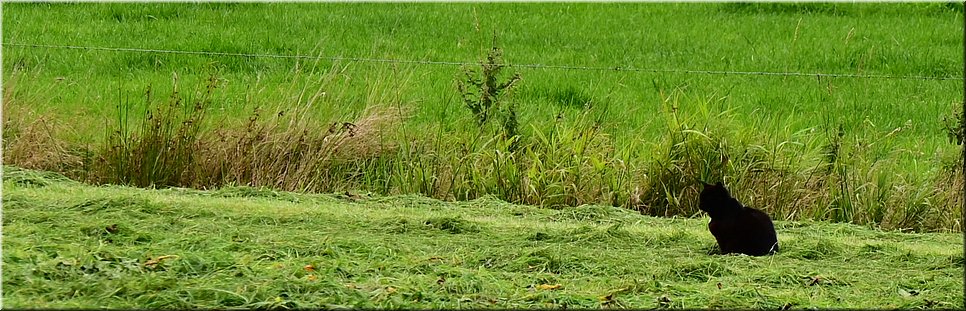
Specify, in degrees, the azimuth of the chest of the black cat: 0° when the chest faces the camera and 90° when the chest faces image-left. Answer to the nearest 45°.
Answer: approximately 90°
